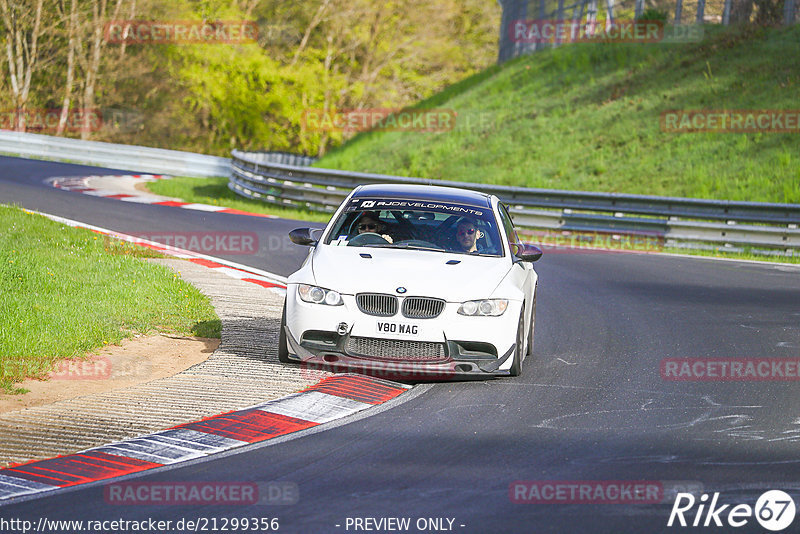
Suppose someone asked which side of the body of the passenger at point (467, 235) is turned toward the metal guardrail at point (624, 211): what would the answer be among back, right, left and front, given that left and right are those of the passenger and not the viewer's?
back

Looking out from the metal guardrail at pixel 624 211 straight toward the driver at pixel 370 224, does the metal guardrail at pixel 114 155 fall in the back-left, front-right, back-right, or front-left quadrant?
back-right

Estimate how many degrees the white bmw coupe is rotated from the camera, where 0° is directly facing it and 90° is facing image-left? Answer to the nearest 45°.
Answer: approximately 0°

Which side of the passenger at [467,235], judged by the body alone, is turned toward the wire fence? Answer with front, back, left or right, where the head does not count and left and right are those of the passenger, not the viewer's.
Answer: back

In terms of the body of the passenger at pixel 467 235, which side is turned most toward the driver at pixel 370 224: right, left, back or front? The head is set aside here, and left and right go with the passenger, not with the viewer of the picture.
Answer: right

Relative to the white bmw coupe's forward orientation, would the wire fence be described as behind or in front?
behind

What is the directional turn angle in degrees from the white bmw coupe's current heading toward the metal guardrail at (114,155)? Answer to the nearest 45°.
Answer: approximately 180°
